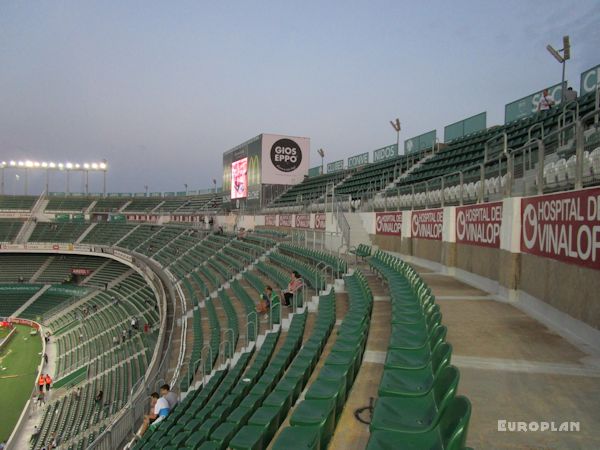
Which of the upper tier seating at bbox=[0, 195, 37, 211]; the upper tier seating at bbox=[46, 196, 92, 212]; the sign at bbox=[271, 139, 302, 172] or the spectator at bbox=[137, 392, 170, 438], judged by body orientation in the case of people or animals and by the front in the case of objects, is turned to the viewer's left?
the spectator

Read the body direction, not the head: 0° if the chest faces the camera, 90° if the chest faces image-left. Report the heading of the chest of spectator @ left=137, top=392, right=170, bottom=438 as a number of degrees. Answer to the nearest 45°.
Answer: approximately 90°

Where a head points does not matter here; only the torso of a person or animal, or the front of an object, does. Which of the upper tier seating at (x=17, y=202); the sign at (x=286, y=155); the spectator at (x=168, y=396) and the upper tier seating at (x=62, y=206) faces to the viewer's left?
the spectator

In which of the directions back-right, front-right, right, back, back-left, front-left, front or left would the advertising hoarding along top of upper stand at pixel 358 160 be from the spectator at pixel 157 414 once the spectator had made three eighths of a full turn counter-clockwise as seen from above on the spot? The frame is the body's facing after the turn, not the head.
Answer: left

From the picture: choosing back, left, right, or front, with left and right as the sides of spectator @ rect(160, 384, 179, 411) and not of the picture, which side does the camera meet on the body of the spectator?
left

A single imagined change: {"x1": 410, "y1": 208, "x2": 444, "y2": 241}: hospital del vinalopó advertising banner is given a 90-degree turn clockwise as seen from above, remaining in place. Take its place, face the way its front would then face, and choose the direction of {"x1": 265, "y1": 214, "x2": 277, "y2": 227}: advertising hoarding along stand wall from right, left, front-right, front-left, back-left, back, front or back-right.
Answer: front

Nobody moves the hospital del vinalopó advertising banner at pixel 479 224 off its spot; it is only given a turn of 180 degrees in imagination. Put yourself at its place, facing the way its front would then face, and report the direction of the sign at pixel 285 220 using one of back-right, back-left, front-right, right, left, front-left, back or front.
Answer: left

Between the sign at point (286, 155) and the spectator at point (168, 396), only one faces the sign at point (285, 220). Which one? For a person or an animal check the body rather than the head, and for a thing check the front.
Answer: the sign at point (286, 155)

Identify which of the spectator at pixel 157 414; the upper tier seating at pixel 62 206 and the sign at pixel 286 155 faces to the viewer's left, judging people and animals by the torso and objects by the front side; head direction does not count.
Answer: the spectator

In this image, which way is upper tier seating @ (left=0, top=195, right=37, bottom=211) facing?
toward the camera

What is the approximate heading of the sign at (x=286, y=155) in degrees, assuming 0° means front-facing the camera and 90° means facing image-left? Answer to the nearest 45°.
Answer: approximately 0°

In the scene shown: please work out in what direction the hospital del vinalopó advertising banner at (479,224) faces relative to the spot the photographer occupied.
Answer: facing the viewer and to the left of the viewer

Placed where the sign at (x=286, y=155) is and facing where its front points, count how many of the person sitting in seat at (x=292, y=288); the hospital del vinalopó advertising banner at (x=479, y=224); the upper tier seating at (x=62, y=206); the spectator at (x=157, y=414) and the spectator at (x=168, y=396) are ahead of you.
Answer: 4

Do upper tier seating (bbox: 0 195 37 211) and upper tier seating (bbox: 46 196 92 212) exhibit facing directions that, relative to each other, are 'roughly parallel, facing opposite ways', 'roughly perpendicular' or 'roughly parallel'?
roughly parallel

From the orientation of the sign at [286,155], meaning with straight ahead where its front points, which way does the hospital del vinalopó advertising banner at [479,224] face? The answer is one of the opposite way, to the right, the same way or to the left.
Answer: to the right

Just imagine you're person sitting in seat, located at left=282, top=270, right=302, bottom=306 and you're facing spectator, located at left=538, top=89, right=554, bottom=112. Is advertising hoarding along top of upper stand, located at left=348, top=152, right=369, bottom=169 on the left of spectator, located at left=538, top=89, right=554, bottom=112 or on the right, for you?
left
